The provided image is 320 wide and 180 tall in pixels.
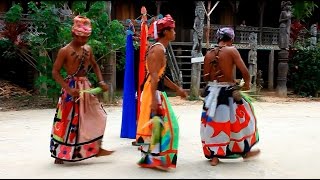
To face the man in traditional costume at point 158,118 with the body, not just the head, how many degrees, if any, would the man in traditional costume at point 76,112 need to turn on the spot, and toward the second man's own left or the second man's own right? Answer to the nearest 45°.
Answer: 0° — they already face them

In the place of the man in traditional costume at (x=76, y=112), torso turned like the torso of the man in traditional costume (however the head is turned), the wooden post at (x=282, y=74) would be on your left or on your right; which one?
on your left

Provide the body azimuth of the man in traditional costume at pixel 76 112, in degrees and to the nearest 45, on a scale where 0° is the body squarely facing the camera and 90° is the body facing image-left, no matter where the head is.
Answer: approximately 315°

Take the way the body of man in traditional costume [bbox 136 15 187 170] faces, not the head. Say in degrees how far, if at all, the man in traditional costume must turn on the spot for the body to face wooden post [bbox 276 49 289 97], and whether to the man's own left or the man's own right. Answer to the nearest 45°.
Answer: approximately 90° to the man's own left

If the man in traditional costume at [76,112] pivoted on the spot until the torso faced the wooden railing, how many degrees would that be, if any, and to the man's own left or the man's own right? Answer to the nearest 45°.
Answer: approximately 90° to the man's own left

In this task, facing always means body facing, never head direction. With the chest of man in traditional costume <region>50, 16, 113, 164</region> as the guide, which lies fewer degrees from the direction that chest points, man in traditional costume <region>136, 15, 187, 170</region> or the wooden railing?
the man in traditional costume
